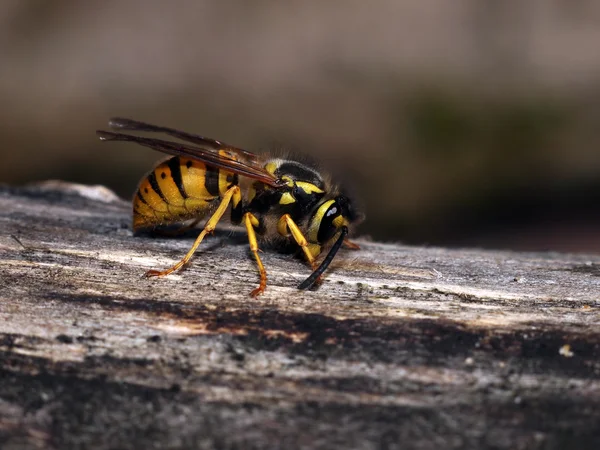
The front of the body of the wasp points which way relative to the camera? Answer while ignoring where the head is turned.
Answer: to the viewer's right
